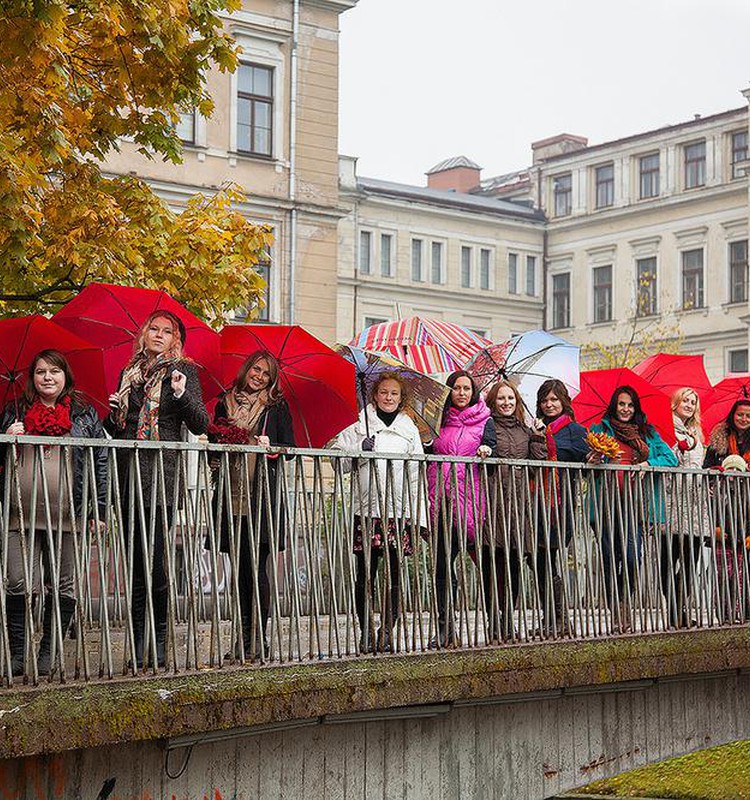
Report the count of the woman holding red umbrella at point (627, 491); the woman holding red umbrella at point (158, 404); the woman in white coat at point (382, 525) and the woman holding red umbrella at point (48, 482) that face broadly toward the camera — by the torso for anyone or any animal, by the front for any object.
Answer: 4

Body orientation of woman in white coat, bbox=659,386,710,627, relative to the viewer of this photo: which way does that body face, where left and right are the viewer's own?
facing the viewer and to the left of the viewer

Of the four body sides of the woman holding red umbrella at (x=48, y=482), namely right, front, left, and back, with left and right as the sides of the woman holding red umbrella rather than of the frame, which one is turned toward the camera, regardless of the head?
front

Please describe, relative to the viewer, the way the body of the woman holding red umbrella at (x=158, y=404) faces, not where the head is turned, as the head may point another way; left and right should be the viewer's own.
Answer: facing the viewer

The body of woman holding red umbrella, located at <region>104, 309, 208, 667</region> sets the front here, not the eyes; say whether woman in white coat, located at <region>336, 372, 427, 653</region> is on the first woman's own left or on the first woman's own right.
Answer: on the first woman's own left
